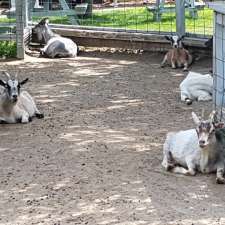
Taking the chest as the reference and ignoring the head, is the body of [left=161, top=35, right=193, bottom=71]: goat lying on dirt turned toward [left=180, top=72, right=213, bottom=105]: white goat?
yes

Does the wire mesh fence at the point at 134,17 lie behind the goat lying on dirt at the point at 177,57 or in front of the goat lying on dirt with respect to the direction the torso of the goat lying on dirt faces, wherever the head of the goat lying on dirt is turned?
behind

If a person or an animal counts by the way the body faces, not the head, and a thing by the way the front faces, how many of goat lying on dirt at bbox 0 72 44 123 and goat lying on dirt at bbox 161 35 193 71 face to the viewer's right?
0

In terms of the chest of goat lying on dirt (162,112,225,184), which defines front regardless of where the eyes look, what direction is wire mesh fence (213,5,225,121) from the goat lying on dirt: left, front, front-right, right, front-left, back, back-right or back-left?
back-left

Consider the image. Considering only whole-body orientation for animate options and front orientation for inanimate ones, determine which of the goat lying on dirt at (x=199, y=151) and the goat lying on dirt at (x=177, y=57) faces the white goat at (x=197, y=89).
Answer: the goat lying on dirt at (x=177, y=57)

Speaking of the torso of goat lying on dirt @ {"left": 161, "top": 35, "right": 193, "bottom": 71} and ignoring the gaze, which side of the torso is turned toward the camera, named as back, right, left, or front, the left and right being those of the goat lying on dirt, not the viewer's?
front

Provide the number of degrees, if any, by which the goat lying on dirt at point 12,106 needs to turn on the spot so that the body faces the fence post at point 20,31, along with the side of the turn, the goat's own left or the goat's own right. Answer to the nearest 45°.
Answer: approximately 135° to the goat's own right

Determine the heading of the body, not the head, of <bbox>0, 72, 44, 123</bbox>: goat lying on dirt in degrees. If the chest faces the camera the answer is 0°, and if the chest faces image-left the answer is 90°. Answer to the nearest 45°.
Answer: approximately 45°

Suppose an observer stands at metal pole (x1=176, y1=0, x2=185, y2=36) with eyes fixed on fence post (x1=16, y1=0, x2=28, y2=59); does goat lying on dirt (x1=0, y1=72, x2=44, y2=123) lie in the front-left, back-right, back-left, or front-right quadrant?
front-left

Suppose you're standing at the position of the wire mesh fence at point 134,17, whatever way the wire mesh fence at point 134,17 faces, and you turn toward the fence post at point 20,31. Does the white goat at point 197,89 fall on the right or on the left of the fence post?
left

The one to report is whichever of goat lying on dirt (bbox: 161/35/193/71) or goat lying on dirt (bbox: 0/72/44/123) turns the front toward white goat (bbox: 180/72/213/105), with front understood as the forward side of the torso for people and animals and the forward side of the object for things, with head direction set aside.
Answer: goat lying on dirt (bbox: 161/35/193/71)

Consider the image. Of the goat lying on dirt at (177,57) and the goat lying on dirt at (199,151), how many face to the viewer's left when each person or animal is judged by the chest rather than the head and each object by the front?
0

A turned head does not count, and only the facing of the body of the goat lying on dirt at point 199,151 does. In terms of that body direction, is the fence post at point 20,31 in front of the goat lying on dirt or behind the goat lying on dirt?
behind

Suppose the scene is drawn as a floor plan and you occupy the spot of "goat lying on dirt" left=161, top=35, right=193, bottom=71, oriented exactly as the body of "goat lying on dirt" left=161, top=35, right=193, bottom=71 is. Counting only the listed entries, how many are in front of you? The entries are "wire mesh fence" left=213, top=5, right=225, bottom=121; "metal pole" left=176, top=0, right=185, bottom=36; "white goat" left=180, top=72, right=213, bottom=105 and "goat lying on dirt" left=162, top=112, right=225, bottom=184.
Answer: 3
